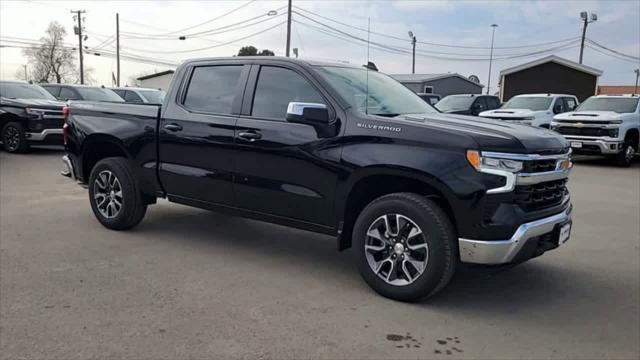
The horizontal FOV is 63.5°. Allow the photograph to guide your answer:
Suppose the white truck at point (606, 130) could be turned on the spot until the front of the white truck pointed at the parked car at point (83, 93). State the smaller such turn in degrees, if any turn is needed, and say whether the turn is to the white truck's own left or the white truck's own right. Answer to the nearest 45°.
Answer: approximately 45° to the white truck's own right

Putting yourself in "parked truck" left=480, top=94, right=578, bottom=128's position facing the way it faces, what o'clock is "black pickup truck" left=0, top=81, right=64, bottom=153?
The black pickup truck is roughly at 12 o'clock from the parked truck.

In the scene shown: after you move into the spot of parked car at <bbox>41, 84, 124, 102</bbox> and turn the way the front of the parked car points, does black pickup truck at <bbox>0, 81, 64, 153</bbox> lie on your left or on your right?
on your right

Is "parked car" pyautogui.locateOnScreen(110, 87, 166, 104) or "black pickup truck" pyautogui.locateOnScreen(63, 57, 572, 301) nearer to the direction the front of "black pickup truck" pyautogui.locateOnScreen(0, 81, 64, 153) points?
the black pickup truck

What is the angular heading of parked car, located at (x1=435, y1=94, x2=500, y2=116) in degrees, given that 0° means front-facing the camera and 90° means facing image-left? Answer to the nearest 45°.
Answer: approximately 45°

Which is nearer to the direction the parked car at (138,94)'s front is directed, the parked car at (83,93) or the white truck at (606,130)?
the white truck

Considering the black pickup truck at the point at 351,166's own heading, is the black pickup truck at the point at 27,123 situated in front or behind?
behind

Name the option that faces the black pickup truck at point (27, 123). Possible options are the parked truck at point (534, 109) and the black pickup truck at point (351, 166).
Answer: the parked truck

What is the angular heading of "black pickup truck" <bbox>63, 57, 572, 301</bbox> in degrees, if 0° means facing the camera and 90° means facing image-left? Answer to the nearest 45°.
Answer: approximately 315°

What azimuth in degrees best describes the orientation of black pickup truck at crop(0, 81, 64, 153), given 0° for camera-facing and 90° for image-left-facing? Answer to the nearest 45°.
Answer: approximately 315°
